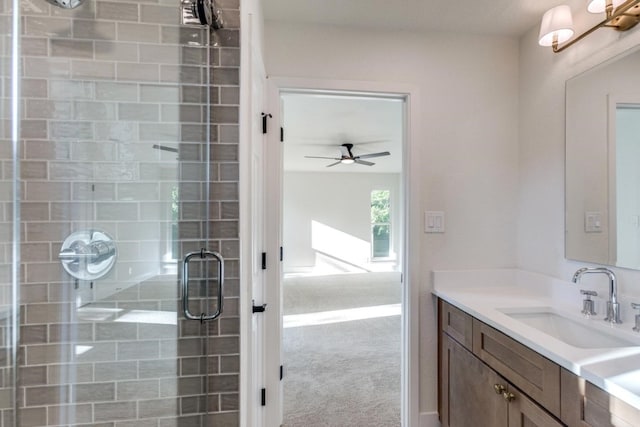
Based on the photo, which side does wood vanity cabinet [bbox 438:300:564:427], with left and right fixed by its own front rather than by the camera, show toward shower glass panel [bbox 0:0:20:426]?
front

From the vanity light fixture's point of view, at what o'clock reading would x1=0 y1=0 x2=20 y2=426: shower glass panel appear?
The shower glass panel is roughly at 12 o'clock from the vanity light fixture.

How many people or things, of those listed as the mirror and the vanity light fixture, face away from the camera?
0

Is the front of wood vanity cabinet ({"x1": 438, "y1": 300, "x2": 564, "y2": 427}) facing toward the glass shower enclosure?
yes

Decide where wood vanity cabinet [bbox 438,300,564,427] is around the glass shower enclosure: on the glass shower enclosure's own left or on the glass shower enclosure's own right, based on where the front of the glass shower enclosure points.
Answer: on the glass shower enclosure's own left

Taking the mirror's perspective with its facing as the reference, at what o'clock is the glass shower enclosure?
The glass shower enclosure is roughly at 12 o'clock from the mirror.

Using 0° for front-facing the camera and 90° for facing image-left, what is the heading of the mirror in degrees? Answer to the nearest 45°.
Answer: approximately 45°

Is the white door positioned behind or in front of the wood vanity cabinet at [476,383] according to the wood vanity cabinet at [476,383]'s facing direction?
in front

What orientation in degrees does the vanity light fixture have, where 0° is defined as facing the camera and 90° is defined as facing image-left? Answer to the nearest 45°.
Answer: approximately 45°
